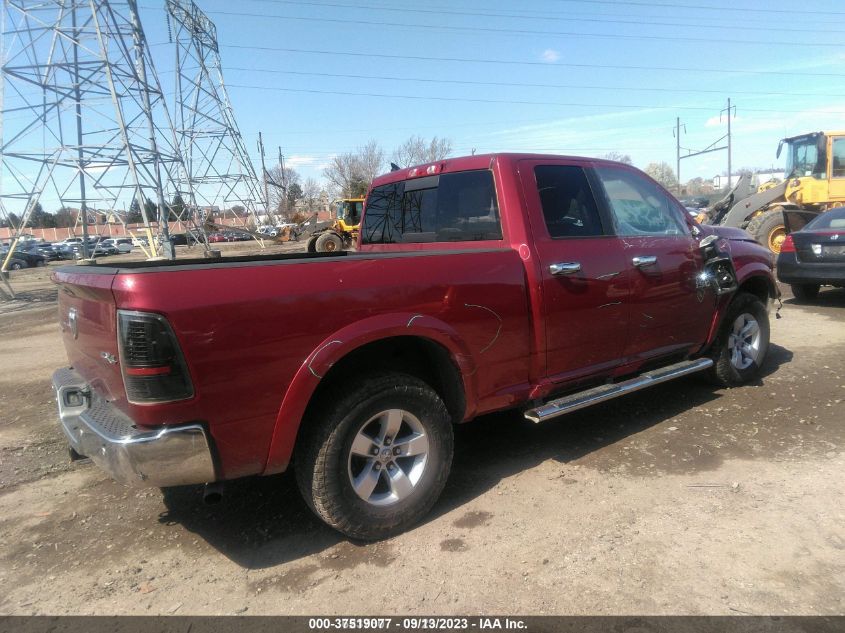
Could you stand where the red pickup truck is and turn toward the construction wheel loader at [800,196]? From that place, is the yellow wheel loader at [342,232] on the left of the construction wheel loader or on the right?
left

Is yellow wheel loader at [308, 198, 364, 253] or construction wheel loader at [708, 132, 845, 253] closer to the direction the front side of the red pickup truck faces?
the construction wheel loader

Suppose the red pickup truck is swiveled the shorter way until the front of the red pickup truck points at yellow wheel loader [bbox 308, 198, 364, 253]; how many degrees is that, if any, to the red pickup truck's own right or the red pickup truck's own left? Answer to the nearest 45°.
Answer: approximately 45° to the red pickup truck's own left

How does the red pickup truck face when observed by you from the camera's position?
facing away from the viewer and to the right of the viewer

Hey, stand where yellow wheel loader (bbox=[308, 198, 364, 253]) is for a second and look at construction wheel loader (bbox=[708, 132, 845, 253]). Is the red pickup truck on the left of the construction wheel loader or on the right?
right

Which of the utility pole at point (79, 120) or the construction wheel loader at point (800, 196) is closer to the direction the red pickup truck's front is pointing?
the construction wheel loader

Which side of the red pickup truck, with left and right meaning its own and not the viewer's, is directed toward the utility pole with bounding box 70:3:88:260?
left

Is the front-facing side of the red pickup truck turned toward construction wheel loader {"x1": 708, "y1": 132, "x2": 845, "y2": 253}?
yes
